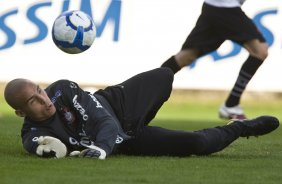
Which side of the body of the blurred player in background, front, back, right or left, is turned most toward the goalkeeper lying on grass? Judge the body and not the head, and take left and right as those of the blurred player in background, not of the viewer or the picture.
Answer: right
